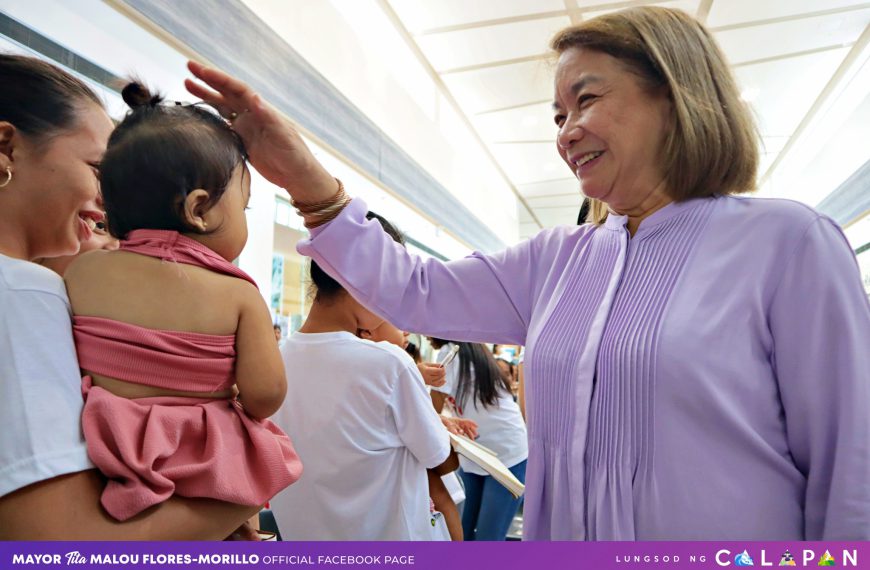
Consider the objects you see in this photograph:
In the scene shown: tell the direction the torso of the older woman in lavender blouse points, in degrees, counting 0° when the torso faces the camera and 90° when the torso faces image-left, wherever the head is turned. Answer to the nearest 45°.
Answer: approximately 45°

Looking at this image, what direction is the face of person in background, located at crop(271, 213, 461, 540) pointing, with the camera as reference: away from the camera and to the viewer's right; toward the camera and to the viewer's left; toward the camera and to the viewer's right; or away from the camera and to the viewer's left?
away from the camera and to the viewer's right

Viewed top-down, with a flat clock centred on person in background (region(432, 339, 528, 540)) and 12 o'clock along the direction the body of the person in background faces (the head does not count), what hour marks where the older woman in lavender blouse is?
The older woman in lavender blouse is roughly at 9 o'clock from the person in background.

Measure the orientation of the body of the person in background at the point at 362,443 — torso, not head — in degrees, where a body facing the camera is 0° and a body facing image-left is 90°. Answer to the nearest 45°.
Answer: approximately 225°

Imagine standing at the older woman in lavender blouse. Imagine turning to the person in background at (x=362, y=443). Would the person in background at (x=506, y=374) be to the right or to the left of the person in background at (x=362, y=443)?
right

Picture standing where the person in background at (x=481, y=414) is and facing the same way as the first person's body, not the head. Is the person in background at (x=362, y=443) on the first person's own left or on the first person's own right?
on the first person's own left

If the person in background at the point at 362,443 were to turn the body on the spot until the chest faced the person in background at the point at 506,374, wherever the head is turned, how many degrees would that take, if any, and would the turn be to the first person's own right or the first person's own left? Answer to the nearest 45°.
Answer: approximately 45° to the first person's own left

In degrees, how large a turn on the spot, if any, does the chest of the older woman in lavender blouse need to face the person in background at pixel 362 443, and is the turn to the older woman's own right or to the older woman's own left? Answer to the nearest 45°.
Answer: approximately 90° to the older woman's own right
